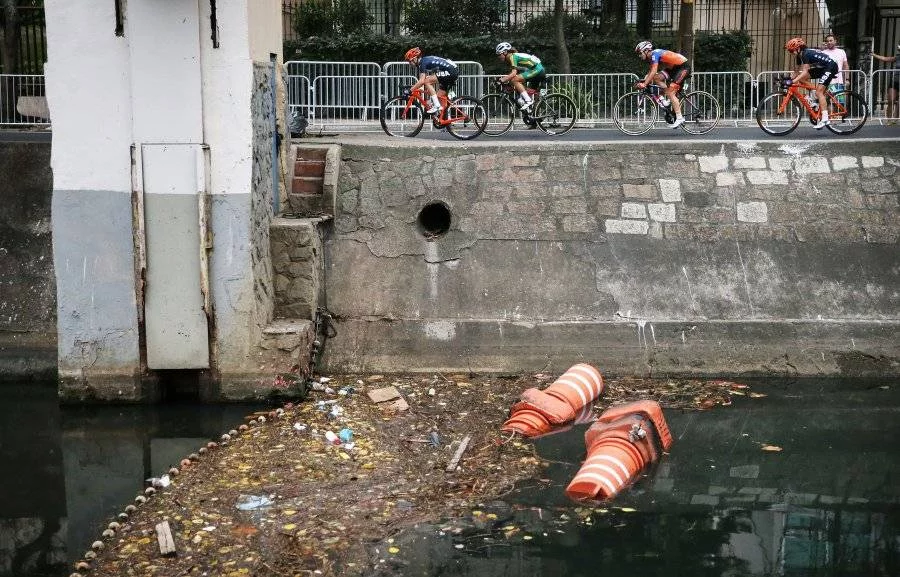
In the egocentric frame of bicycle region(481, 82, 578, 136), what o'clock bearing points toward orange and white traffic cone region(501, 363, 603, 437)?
The orange and white traffic cone is roughly at 9 o'clock from the bicycle.

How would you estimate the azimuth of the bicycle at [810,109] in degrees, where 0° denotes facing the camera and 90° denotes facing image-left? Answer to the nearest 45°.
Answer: approximately 90°

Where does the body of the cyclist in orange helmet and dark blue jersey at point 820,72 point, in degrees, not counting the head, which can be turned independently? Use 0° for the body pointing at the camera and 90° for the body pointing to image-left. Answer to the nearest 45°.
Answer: approximately 90°

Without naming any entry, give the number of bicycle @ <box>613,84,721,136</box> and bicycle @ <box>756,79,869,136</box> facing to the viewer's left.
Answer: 2

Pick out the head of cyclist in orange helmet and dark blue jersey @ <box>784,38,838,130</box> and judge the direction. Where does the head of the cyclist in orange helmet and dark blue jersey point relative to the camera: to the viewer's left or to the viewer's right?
to the viewer's left

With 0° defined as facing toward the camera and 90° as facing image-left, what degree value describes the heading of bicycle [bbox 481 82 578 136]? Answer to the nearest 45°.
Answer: approximately 90°

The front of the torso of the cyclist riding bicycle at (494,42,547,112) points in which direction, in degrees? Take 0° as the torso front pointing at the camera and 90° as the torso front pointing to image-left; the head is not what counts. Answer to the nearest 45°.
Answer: approximately 90°

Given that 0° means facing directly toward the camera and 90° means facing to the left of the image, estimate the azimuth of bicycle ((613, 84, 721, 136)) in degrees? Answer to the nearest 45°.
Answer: approximately 90°

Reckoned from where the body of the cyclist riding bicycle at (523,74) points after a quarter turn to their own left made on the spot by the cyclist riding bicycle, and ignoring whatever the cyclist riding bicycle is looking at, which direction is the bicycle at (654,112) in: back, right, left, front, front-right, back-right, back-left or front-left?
left

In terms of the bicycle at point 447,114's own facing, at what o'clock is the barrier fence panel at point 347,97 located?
The barrier fence panel is roughly at 2 o'clock from the bicycle.

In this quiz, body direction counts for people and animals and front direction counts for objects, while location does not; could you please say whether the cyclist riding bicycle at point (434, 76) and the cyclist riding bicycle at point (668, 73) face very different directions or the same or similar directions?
same or similar directions

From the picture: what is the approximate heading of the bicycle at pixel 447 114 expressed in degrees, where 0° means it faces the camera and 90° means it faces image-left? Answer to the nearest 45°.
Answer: approximately 90°

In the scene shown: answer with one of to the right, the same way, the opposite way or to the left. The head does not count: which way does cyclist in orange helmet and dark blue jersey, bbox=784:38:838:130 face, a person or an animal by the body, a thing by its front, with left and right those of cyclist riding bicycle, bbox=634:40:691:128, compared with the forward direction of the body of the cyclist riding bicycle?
the same way

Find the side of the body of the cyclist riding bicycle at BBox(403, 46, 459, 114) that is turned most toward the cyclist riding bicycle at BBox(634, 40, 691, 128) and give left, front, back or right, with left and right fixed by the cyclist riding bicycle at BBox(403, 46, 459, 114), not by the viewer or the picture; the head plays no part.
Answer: back

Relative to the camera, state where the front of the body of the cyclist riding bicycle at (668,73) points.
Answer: to the viewer's left

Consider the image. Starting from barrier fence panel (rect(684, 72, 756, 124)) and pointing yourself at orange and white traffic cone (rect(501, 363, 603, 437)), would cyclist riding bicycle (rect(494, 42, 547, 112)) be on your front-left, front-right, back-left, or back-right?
front-right

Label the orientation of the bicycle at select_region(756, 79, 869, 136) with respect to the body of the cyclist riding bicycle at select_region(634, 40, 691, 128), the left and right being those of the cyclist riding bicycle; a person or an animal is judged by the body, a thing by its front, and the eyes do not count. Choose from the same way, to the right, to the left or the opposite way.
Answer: the same way
